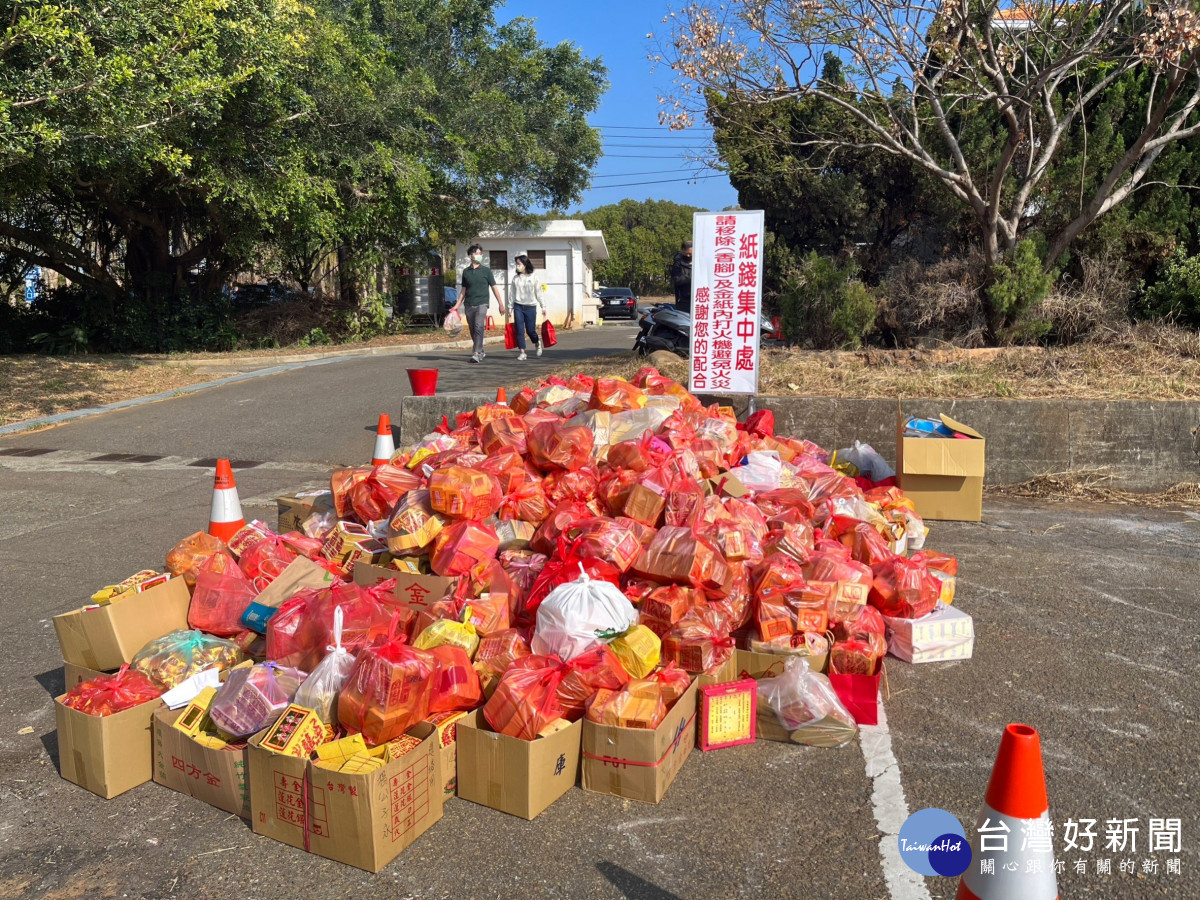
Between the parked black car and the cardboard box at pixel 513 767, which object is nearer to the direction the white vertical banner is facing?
the cardboard box

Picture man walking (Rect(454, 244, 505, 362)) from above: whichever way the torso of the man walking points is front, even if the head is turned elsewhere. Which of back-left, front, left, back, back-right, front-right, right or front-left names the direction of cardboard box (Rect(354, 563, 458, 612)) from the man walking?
front

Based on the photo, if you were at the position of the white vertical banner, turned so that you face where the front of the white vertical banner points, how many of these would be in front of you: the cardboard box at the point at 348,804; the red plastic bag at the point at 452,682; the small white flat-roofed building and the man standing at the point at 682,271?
2

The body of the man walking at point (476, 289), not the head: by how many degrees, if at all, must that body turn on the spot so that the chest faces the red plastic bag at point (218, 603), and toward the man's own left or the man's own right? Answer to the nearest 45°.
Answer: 0° — they already face it

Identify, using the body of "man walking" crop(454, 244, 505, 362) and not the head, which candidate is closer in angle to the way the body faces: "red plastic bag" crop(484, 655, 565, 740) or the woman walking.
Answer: the red plastic bag

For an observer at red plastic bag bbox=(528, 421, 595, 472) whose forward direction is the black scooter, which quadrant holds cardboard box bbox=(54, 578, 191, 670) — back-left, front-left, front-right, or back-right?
back-left

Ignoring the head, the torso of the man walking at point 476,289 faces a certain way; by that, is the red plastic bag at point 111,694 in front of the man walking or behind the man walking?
in front

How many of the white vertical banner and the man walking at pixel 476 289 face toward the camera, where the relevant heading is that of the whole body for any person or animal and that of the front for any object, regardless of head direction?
2

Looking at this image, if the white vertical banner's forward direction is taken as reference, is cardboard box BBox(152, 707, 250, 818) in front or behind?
in front

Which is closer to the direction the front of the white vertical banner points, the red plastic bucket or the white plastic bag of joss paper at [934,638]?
the white plastic bag of joss paper

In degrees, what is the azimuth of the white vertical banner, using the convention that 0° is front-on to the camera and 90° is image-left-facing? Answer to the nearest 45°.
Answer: approximately 0°
